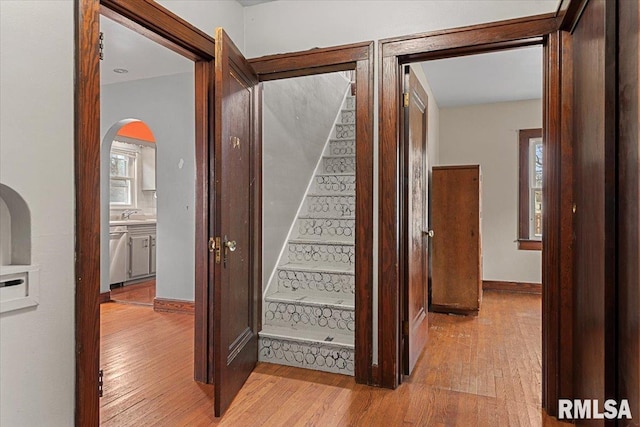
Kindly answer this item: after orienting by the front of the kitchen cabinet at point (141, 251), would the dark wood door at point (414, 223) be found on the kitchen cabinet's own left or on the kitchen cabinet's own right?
on the kitchen cabinet's own left

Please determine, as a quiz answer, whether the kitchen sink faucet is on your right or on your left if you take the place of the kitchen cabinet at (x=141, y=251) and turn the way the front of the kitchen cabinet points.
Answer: on your right

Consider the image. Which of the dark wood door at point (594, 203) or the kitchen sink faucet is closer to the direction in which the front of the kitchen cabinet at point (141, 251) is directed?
the dark wood door

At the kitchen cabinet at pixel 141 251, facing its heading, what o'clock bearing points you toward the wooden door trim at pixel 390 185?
The wooden door trim is roughly at 10 o'clock from the kitchen cabinet.

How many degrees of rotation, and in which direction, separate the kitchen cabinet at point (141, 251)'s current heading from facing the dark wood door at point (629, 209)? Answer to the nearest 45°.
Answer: approximately 45° to its left

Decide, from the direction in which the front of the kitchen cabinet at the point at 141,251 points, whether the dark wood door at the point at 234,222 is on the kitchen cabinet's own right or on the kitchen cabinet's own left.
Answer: on the kitchen cabinet's own left

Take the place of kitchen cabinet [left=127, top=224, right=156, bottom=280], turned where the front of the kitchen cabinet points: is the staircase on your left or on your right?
on your left

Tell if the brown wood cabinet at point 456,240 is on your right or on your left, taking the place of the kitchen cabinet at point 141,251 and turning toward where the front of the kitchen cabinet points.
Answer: on your left

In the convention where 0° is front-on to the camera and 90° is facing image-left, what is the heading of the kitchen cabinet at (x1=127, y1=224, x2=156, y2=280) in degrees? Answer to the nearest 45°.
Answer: approximately 45°

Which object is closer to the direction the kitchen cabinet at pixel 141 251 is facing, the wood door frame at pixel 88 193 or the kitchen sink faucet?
the wood door frame

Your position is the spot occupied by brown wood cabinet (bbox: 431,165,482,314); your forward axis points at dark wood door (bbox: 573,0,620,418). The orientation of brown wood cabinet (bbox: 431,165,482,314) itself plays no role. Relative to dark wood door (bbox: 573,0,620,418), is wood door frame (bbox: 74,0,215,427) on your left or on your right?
right
